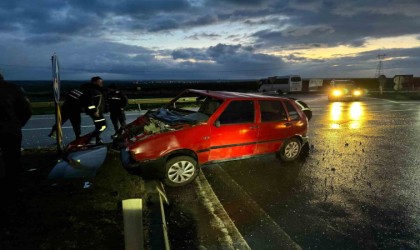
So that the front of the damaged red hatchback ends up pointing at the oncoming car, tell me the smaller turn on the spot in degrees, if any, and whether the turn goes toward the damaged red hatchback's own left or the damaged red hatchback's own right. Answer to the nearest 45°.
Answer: approximately 180°

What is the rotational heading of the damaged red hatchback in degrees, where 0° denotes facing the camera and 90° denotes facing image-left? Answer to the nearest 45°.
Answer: approximately 45°

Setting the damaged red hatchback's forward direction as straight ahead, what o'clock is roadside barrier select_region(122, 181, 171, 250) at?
The roadside barrier is roughly at 11 o'clock from the damaged red hatchback.

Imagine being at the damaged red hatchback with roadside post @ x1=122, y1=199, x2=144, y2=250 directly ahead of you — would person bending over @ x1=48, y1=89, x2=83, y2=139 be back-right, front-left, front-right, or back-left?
back-right

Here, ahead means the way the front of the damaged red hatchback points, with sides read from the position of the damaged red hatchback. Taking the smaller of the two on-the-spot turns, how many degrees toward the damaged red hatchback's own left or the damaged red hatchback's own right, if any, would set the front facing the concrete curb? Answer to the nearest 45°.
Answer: approximately 45° to the damaged red hatchback's own left

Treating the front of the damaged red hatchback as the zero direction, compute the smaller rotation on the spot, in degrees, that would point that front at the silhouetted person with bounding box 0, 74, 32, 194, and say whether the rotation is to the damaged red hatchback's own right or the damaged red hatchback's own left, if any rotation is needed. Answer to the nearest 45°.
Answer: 0° — it already faces them

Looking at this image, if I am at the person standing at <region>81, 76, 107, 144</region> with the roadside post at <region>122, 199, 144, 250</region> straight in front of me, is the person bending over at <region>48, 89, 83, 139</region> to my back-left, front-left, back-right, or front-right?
back-right

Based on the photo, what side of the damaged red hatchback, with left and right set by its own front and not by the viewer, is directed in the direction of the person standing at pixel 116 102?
right

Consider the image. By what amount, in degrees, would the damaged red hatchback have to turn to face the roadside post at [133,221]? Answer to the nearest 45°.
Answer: approximately 45° to its left

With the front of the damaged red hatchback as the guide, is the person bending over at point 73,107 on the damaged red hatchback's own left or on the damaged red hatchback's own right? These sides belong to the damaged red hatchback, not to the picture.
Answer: on the damaged red hatchback's own right
